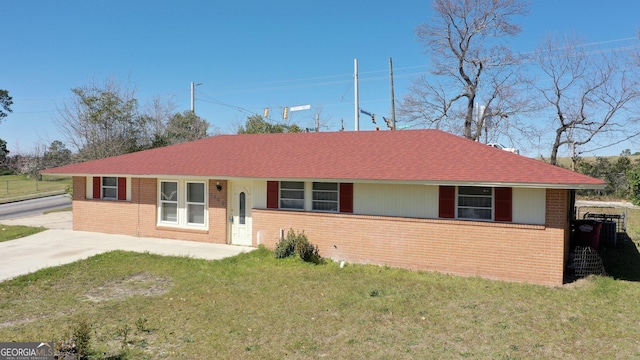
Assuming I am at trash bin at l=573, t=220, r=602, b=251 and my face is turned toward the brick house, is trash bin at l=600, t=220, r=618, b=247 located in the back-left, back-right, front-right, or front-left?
back-right

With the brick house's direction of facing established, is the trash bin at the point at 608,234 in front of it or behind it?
behind

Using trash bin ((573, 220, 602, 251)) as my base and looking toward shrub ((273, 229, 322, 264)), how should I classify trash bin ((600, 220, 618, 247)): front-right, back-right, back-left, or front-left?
back-right

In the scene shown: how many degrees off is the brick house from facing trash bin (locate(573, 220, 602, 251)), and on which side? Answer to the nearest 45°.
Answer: approximately 135° to its left

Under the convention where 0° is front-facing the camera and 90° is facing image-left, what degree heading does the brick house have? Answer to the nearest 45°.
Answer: approximately 45°
